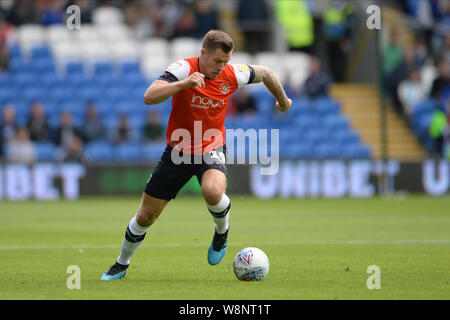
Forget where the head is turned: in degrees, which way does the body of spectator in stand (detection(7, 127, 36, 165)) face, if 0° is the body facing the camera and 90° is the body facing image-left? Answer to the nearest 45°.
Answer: approximately 0°

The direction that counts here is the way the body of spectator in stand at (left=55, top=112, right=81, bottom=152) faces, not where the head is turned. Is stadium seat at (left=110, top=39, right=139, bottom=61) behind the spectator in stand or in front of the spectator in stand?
behind

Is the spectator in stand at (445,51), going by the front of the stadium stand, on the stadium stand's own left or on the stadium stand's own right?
on the stadium stand's own left

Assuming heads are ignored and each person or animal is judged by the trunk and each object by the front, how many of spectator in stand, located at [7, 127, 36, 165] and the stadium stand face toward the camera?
2

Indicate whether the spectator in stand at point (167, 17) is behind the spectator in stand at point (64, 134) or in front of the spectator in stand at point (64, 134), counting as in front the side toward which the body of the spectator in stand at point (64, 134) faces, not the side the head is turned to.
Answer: behind

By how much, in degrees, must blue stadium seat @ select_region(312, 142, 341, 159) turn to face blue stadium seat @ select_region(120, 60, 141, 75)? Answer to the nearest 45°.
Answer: approximately 90° to its right

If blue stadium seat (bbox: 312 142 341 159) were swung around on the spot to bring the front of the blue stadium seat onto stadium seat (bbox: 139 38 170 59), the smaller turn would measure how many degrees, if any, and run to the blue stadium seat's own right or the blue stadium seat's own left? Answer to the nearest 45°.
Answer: approximately 90° to the blue stadium seat's own right
